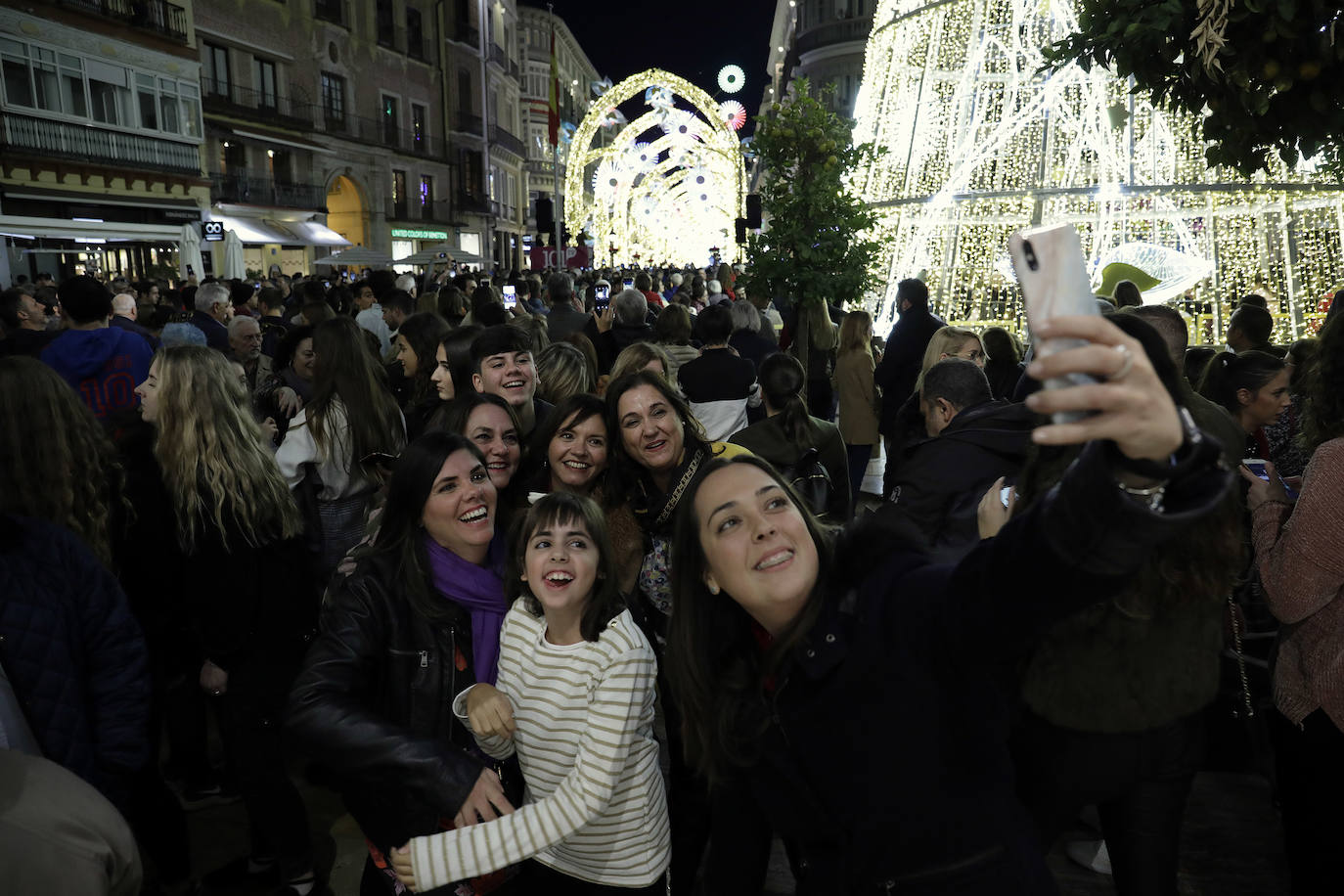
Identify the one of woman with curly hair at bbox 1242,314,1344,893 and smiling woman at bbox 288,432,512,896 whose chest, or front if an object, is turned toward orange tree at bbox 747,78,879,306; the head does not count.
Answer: the woman with curly hair

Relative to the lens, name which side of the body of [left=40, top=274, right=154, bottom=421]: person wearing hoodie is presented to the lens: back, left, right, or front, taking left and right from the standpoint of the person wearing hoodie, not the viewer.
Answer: back

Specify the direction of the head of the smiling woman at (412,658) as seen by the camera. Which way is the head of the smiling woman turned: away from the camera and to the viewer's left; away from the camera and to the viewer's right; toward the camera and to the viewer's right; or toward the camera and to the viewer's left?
toward the camera and to the viewer's right

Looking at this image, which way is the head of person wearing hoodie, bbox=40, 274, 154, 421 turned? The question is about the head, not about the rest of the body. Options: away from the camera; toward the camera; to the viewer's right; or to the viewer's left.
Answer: away from the camera

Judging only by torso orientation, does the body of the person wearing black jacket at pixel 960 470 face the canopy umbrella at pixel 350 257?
yes

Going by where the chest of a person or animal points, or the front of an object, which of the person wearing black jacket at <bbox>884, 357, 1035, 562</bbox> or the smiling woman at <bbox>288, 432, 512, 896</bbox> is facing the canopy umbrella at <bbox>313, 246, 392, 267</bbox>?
the person wearing black jacket

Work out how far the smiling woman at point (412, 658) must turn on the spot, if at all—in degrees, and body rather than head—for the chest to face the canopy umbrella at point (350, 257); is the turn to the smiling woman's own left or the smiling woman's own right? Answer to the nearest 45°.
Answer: approximately 135° to the smiling woman's own left

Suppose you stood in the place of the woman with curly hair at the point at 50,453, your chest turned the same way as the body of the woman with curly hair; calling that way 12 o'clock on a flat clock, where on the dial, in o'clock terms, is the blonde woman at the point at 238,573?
The blonde woman is roughly at 3 o'clock from the woman with curly hair.

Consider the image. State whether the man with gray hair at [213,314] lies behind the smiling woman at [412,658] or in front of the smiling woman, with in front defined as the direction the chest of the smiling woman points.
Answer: behind

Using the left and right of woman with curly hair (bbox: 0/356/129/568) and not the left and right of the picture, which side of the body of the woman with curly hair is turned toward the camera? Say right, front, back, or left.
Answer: back

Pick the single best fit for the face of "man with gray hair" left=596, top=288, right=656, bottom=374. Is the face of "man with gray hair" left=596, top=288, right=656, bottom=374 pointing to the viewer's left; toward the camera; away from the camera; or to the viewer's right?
away from the camera

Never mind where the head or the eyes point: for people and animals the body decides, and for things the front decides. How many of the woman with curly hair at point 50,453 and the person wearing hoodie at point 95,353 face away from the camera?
2

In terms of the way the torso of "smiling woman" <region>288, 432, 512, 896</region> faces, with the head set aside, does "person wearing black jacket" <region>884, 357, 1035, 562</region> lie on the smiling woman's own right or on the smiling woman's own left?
on the smiling woman's own left

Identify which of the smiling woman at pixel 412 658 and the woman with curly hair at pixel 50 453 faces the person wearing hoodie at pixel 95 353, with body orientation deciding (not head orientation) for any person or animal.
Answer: the woman with curly hair

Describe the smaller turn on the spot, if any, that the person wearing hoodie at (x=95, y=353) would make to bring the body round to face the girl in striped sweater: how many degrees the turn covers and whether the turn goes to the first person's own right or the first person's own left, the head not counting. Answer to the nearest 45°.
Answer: approximately 180°

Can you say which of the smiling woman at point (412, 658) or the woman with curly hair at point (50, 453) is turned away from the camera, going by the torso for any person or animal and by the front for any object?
the woman with curly hair

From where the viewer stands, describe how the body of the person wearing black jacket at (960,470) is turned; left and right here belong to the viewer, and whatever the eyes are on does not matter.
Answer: facing away from the viewer and to the left of the viewer
